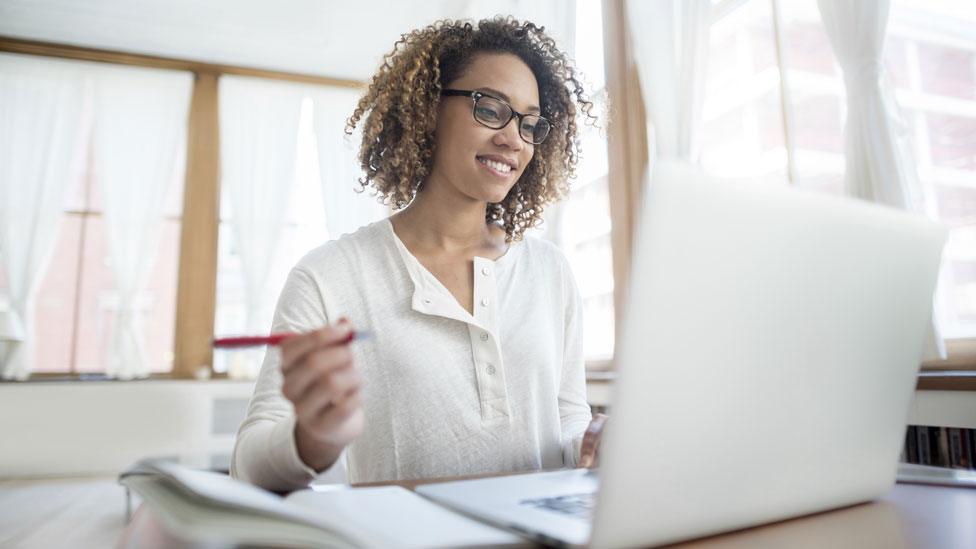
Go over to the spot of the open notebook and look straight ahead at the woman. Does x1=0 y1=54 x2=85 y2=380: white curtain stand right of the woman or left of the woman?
left

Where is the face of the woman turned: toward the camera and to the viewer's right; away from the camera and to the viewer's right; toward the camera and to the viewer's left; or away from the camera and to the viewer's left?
toward the camera and to the viewer's right

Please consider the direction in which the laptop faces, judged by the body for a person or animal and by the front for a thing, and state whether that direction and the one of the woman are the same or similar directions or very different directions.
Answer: very different directions

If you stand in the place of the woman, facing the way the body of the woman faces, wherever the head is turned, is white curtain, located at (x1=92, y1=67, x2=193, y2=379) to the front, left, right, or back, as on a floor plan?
back

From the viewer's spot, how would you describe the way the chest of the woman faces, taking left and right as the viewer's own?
facing the viewer and to the right of the viewer

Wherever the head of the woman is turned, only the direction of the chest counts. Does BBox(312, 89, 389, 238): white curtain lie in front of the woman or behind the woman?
behind

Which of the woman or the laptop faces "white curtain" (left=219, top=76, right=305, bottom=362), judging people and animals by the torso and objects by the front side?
the laptop

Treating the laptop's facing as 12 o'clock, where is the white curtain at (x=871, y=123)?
The white curtain is roughly at 2 o'clock from the laptop.

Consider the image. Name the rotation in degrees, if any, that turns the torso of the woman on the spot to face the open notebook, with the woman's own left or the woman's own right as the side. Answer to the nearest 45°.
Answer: approximately 45° to the woman's own right

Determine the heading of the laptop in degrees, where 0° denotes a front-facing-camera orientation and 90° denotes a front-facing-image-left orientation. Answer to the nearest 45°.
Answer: approximately 135°

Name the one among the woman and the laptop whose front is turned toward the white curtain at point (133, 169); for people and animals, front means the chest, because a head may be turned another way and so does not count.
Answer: the laptop
